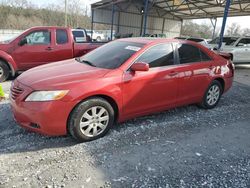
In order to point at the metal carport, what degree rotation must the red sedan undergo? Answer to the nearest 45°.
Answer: approximately 135° to its right

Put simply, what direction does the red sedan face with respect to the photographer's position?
facing the viewer and to the left of the viewer

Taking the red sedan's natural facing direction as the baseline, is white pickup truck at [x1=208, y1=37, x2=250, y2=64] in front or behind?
behind
